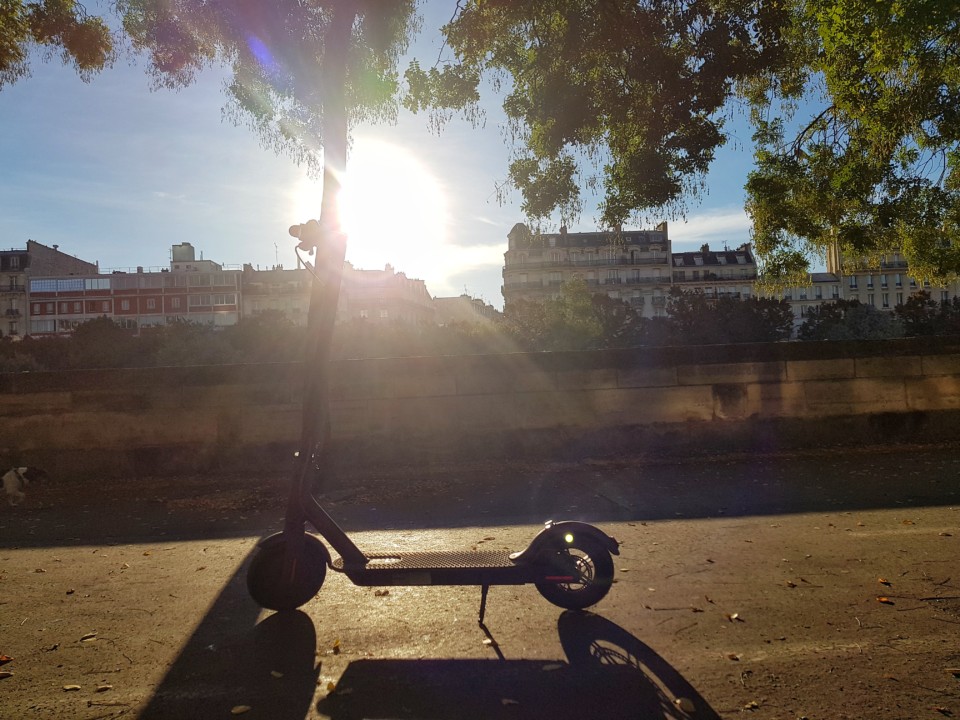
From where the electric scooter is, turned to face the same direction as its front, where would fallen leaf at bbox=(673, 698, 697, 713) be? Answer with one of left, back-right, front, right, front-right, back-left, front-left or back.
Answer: back-left

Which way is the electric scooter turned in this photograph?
to the viewer's left

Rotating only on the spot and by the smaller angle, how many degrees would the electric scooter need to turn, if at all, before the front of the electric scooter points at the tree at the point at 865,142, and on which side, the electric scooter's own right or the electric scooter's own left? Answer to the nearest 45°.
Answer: approximately 135° to the electric scooter's own right

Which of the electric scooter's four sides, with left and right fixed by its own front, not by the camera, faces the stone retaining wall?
right
